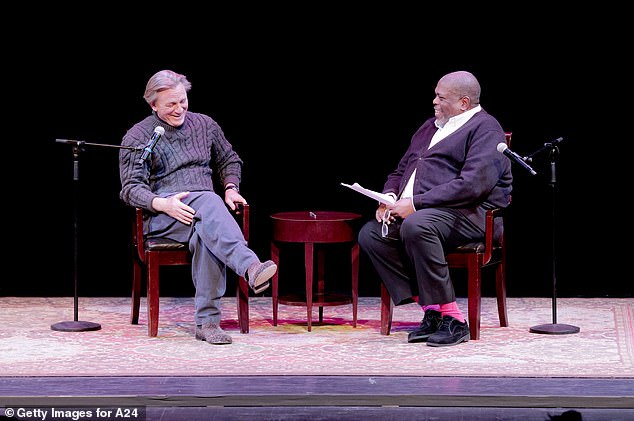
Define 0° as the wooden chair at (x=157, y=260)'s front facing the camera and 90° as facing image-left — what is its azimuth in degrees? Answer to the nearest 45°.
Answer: approximately 315°

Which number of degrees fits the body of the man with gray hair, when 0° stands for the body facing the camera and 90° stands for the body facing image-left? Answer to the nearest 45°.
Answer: approximately 315°

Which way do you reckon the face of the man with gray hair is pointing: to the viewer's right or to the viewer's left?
to the viewer's right

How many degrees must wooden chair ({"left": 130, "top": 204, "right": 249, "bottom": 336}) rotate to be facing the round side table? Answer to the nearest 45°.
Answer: approximately 45° to its left
